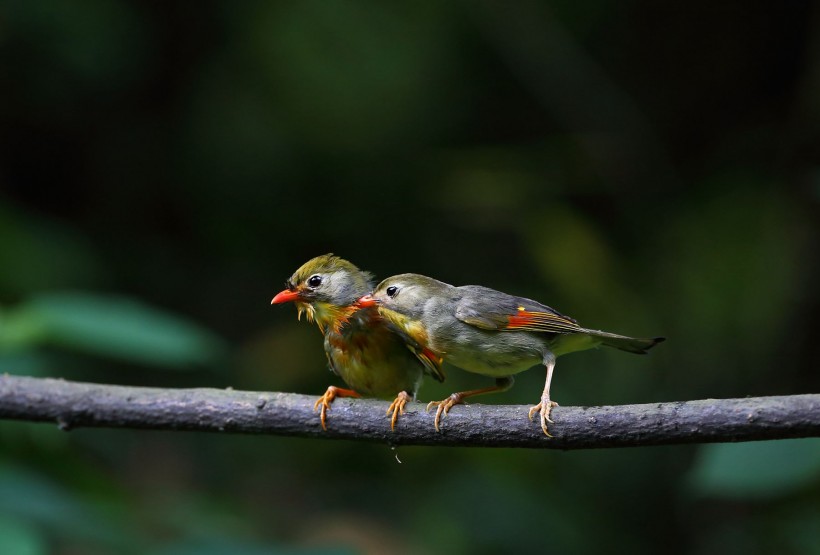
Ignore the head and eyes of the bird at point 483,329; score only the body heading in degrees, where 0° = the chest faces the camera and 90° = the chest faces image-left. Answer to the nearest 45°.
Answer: approximately 90°

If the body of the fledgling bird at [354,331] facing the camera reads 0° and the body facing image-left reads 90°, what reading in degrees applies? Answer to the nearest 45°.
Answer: approximately 45°

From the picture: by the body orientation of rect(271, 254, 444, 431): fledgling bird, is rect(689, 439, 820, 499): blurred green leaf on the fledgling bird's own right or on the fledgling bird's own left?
on the fledgling bird's own left

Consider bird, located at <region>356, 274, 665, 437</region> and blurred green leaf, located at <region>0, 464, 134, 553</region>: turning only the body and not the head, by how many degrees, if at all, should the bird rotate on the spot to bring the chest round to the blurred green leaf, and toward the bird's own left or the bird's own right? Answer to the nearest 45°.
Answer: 0° — it already faces it
